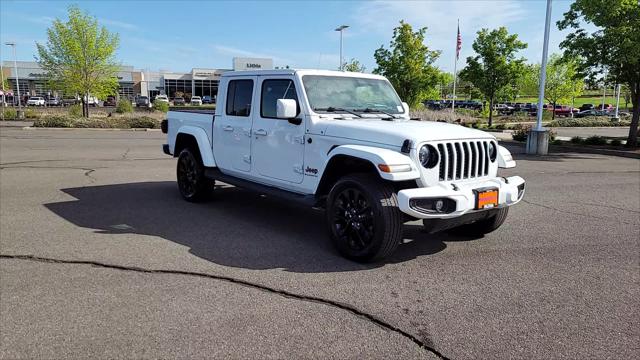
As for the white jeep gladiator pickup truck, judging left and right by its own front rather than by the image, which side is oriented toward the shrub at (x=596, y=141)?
left

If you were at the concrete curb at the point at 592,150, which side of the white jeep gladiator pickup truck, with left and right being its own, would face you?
left

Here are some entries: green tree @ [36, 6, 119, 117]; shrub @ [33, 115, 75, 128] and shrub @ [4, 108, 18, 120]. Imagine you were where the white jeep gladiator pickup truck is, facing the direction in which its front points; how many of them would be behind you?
3

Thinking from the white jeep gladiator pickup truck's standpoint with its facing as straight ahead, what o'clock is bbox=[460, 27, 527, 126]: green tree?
The green tree is roughly at 8 o'clock from the white jeep gladiator pickup truck.

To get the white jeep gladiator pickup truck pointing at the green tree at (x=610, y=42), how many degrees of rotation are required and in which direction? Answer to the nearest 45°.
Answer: approximately 90° to its left

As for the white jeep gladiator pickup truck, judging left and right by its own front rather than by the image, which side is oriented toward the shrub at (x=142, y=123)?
back

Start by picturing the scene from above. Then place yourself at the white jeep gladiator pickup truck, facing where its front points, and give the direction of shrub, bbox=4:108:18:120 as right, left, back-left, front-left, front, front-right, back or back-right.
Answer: back

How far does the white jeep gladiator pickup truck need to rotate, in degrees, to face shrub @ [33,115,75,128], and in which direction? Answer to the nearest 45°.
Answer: approximately 180°

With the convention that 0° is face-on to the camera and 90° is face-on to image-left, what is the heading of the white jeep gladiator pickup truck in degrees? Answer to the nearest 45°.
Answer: approximately 315°

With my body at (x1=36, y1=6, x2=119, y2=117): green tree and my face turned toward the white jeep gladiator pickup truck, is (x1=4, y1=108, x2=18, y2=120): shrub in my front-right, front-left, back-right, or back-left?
back-right

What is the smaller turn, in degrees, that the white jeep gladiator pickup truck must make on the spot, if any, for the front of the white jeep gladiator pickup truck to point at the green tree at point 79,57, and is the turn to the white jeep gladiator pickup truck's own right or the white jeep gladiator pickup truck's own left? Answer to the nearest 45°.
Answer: approximately 180°

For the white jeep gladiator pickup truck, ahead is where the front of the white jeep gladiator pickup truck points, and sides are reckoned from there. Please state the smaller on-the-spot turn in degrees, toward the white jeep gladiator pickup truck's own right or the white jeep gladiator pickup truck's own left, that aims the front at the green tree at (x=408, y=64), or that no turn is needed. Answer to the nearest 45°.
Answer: approximately 135° to the white jeep gladiator pickup truck's own left
